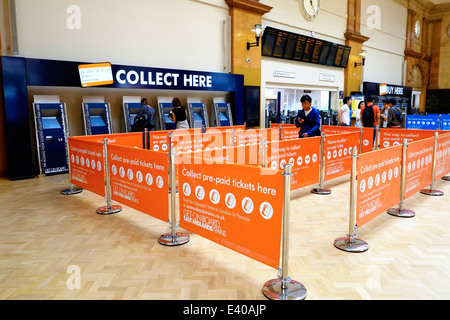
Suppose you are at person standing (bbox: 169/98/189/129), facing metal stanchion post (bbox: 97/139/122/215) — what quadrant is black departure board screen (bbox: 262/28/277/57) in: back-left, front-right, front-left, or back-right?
back-left

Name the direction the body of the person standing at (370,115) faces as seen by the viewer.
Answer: away from the camera

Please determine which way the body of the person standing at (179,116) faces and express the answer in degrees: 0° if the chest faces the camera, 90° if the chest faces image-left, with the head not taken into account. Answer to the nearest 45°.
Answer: approximately 135°

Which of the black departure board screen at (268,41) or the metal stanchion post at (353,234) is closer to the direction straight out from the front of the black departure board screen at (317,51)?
the metal stanchion post

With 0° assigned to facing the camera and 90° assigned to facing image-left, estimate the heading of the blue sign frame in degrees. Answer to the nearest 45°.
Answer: approximately 315°

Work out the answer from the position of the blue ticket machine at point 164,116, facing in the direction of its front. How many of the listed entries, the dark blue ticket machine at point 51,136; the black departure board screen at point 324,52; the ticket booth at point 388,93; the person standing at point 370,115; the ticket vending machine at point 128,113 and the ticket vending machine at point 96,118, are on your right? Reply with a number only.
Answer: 3

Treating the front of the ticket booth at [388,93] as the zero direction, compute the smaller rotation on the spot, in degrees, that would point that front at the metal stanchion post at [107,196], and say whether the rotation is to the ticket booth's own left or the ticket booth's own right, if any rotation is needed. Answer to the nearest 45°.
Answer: approximately 45° to the ticket booth's own right

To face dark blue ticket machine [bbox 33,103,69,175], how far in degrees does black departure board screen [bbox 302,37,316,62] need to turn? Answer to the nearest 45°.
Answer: approximately 90° to its right
